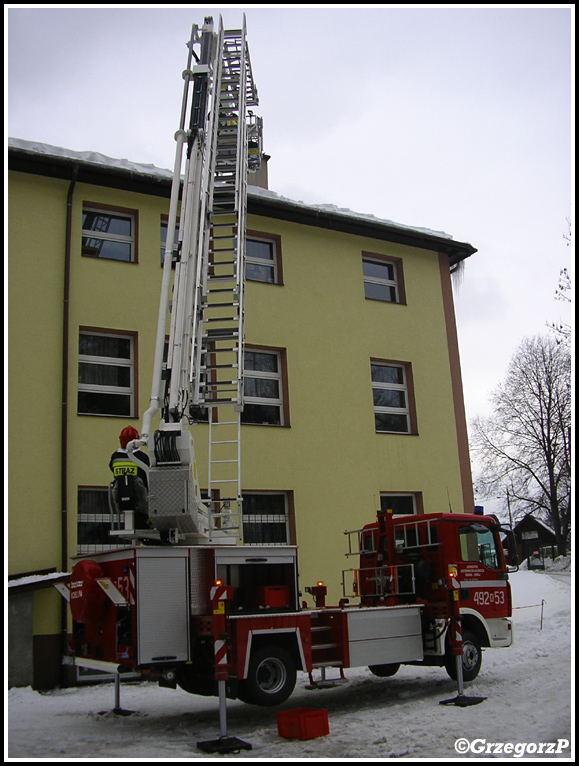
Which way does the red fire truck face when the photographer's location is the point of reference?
facing away from the viewer and to the right of the viewer

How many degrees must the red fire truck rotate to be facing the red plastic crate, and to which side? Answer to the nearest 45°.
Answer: approximately 135° to its right

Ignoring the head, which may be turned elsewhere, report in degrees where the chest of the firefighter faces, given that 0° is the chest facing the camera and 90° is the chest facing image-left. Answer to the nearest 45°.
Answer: approximately 225°
